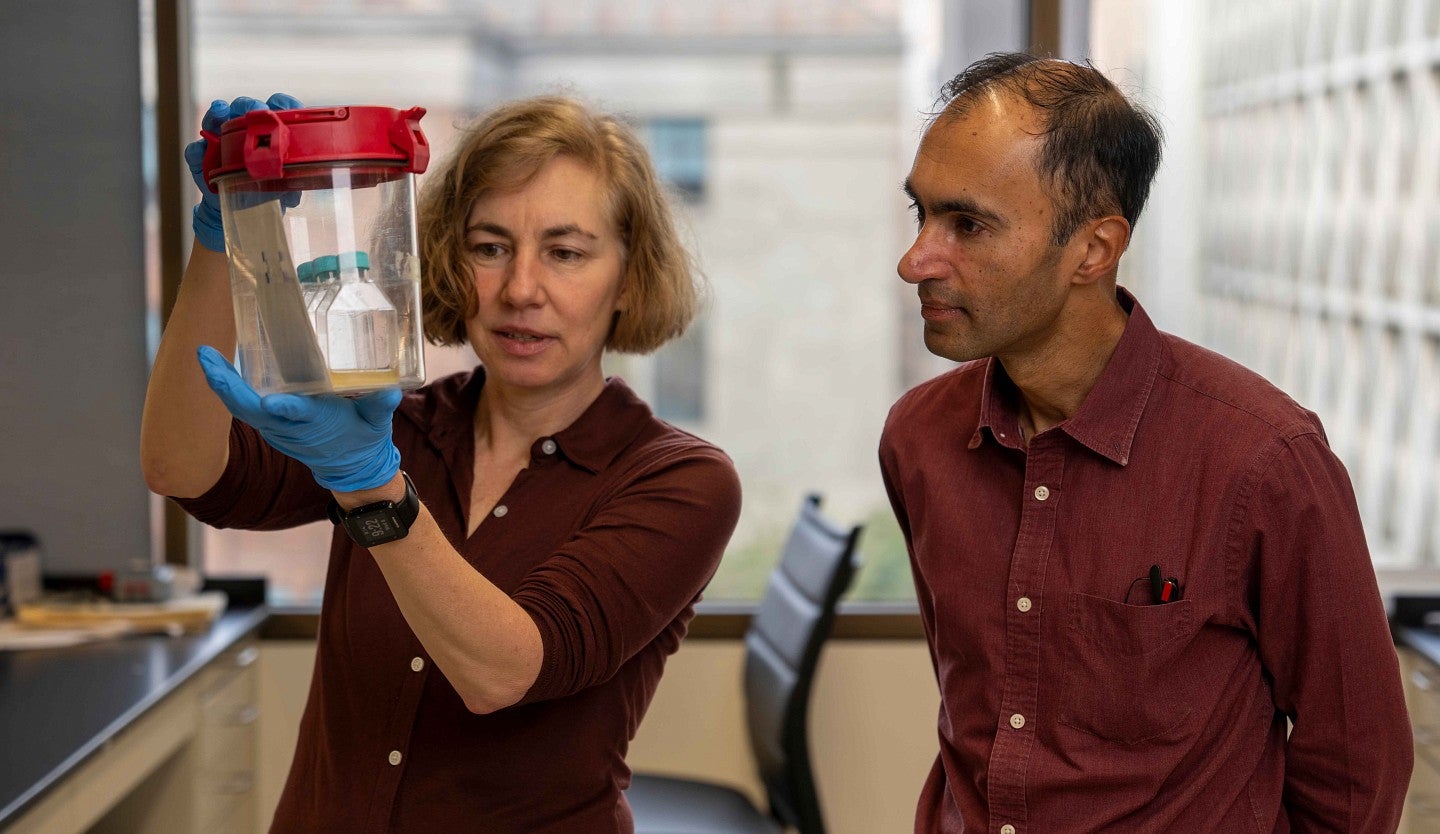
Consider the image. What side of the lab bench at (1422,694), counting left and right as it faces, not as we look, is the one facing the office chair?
front

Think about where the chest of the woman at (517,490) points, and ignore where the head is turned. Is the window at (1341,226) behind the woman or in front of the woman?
behind

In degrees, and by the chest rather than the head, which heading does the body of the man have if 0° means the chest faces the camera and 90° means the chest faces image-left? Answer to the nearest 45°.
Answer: approximately 45°

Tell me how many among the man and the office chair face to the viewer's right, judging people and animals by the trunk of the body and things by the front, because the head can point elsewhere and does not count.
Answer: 0

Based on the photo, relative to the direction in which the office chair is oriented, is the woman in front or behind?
in front

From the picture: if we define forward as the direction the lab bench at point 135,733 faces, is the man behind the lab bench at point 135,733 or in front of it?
in front

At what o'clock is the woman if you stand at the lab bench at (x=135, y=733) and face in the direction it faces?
The woman is roughly at 1 o'clock from the lab bench.

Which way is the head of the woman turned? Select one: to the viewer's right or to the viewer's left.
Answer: to the viewer's left

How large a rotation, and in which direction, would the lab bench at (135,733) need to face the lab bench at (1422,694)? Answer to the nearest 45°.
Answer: approximately 45° to its left

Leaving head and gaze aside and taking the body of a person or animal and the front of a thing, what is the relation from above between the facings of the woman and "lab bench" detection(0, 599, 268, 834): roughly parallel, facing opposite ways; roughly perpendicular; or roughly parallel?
roughly perpendicular

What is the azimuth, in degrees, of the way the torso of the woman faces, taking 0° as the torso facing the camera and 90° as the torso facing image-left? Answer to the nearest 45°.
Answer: approximately 45°
